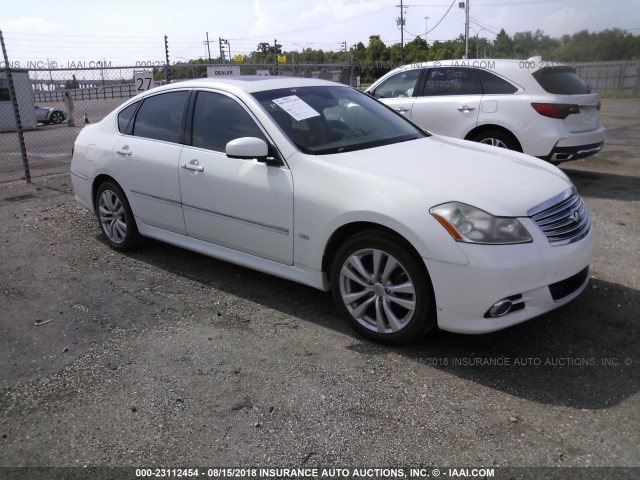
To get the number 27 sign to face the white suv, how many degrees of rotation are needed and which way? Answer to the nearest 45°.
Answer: approximately 45° to its left

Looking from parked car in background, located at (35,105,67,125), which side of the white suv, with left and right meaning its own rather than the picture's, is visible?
front

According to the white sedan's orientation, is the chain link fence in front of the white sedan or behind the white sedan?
behind

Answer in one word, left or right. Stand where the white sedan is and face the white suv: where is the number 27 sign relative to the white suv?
left

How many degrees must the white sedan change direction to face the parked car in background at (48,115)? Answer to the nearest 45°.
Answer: approximately 180°

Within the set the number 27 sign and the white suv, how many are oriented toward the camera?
1

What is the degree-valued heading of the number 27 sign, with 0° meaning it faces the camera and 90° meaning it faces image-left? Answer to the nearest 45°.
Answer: approximately 0°

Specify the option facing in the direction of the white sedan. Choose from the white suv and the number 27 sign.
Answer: the number 27 sign

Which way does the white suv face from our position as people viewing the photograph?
facing away from the viewer and to the left of the viewer

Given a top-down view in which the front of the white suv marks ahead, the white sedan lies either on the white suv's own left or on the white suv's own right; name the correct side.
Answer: on the white suv's own left

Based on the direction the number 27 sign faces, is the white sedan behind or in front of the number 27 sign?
in front

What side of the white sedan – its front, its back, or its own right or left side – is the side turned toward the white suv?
left

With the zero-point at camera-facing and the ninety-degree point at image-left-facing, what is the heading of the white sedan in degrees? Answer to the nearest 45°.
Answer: approximately 315°

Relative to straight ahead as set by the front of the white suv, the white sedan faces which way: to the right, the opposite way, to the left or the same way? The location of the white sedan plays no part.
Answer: the opposite way
